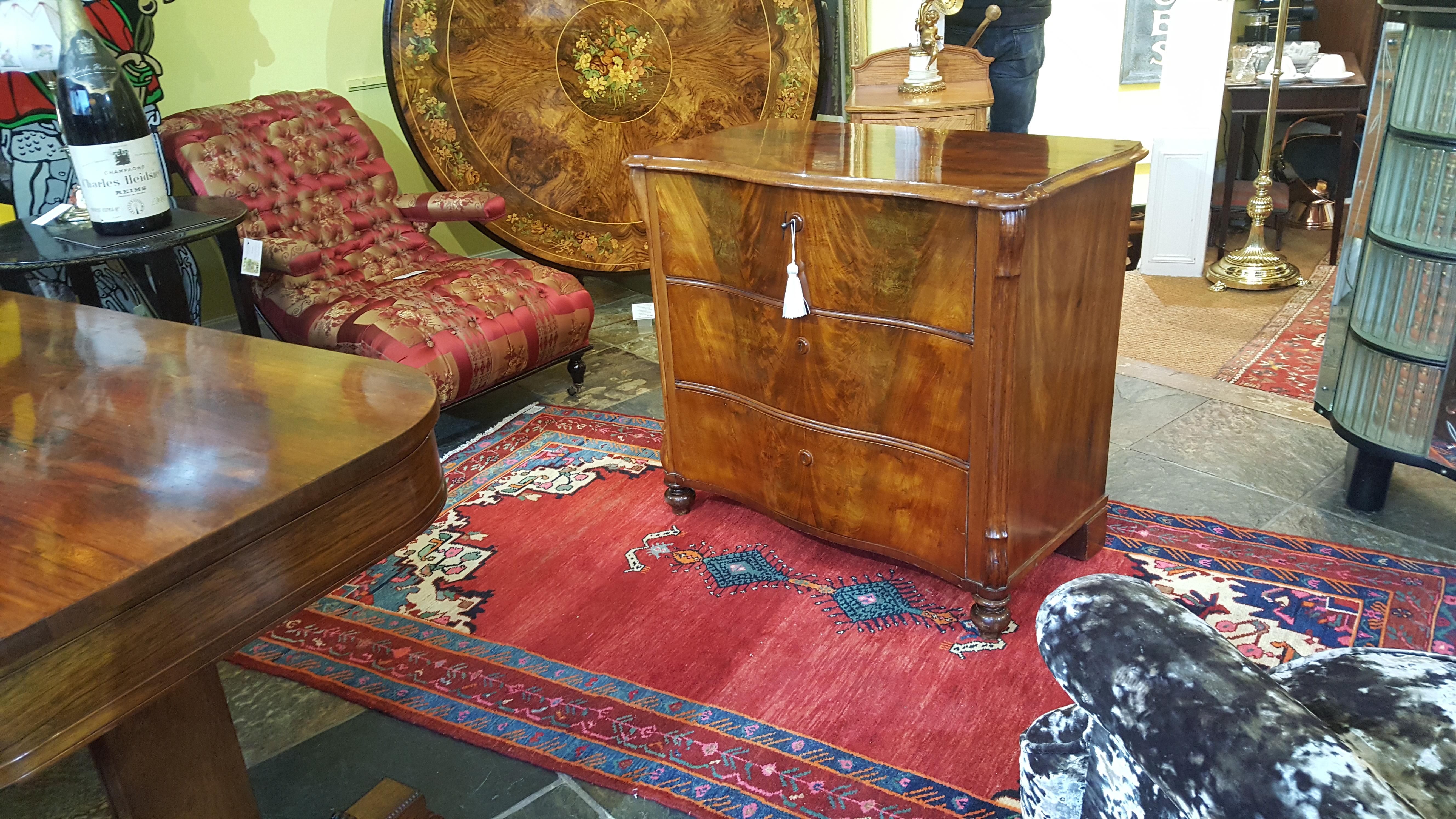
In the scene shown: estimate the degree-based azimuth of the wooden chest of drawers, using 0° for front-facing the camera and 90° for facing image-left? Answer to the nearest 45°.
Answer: approximately 45°

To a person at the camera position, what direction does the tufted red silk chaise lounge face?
facing the viewer and to the right of the viewer

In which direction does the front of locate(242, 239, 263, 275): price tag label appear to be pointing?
toward the camera

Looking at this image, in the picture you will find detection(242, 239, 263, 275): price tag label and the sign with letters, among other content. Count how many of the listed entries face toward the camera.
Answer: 2

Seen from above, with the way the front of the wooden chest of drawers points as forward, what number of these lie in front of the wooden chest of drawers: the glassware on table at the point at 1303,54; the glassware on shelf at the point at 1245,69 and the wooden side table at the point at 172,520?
1

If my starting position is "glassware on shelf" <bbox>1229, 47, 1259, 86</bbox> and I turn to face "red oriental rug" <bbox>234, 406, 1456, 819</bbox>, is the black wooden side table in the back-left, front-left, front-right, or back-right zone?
front-right

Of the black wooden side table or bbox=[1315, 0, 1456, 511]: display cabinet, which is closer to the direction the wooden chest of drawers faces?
the black wooden side table

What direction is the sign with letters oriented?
toward the camera

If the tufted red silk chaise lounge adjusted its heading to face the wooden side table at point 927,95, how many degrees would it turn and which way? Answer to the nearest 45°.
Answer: approximately 45° to its left

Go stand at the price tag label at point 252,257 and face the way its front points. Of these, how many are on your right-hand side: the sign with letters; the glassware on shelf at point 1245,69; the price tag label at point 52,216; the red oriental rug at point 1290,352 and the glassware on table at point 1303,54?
1

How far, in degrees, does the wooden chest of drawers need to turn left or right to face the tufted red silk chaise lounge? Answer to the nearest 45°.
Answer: approximately 90° to its right

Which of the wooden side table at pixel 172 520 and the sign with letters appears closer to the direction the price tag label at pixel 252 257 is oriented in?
the wooden side table

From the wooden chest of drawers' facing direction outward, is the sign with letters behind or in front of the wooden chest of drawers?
behind

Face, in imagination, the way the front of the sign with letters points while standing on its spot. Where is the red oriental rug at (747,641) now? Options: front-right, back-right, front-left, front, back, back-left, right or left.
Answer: front

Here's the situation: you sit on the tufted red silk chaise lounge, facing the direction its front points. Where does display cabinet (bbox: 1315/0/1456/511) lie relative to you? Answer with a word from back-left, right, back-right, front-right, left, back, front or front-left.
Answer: front
